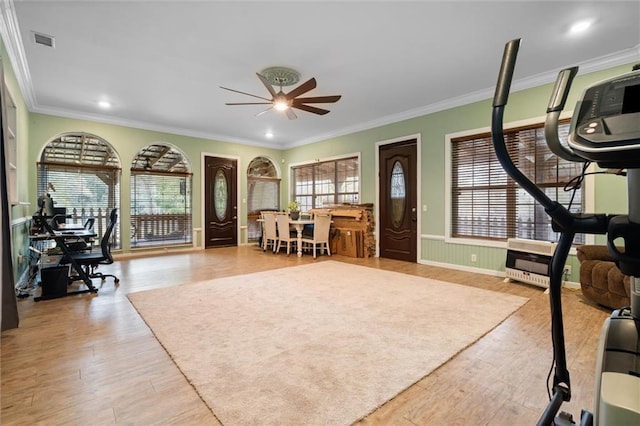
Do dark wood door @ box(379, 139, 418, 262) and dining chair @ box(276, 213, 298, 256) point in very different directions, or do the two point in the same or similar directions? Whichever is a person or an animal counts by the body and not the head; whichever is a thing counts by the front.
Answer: very different directions

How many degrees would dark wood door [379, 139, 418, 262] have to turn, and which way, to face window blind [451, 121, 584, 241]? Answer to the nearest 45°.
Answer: approximately 90° to its left

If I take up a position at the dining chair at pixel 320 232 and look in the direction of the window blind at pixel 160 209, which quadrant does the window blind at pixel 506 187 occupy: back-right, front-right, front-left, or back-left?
back-left

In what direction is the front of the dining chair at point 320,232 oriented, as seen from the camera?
facing away from the viewer and to the left of the viewer

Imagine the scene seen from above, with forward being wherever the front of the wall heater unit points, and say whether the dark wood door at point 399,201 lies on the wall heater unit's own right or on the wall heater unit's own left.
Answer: on the wall heater unit's own right

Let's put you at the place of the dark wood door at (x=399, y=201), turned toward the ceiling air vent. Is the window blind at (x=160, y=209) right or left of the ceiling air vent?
right

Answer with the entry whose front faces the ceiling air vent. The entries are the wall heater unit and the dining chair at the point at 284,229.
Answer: the wall heater unit

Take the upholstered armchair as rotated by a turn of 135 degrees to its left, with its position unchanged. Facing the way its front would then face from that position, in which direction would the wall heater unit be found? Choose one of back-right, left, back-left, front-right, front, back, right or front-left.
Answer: back-left

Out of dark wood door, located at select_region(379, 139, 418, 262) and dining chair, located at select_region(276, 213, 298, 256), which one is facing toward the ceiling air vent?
the dark wood door

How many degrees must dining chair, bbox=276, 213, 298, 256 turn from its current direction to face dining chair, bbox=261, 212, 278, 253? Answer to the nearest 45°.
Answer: approximately 90° to its left

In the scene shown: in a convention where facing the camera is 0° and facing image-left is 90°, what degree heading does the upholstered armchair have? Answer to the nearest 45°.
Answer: approximately 45°

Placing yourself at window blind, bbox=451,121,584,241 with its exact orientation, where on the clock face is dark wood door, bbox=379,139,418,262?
The dark wood door is roughly at 2 o'clock from the window blind.

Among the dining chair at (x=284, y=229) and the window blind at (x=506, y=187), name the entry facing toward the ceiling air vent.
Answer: the window blind

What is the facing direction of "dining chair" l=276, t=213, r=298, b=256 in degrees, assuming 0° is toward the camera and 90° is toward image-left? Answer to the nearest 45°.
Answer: approximately 225°

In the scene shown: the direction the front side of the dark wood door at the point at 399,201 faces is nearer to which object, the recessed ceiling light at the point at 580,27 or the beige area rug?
the beige area rug

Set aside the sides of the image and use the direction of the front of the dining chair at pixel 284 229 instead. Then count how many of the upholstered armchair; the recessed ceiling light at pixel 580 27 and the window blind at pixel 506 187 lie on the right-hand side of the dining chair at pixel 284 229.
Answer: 3

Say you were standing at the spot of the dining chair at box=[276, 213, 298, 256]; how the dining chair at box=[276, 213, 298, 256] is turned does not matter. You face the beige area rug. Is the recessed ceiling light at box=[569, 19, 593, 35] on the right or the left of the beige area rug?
left
